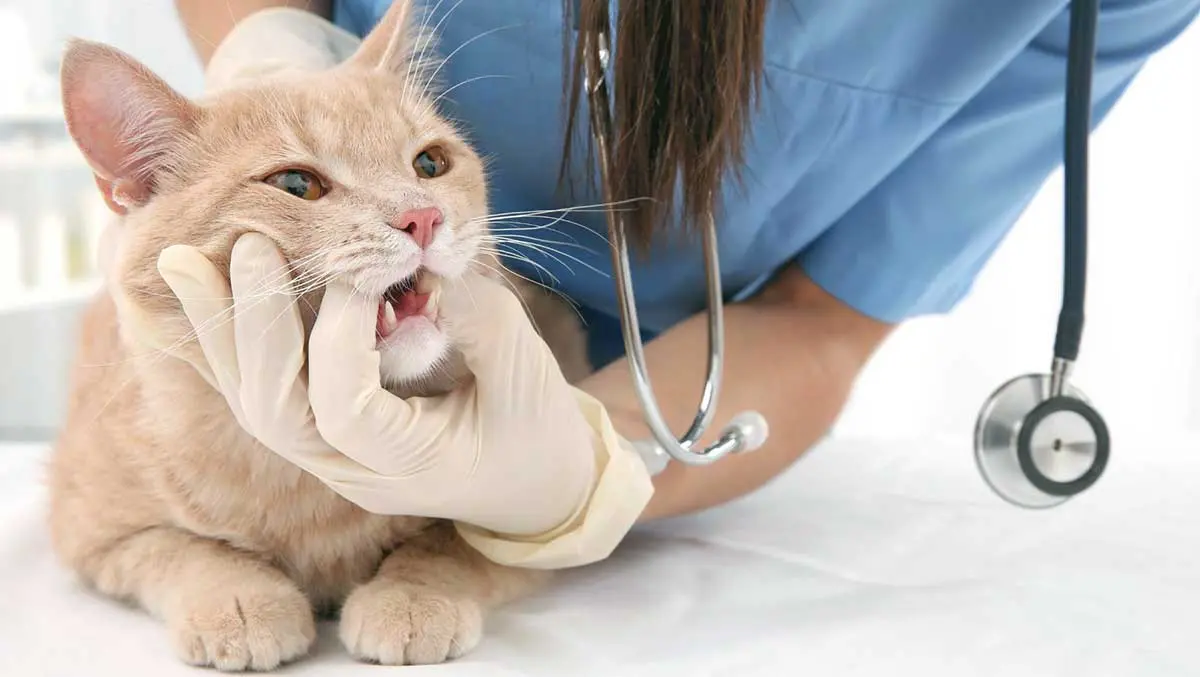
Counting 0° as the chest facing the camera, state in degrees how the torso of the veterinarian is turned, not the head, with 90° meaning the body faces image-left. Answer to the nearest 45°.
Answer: approximately 45°
